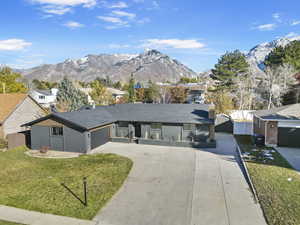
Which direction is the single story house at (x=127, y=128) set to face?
toward the camera

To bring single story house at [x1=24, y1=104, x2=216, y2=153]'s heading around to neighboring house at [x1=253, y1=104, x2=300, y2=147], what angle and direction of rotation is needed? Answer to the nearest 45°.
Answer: approximately 90° to its left

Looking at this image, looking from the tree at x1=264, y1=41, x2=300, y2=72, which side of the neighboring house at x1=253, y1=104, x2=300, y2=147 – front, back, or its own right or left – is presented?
back

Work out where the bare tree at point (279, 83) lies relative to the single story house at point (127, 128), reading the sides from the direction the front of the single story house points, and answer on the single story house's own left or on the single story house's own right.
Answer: on the single story house's own left

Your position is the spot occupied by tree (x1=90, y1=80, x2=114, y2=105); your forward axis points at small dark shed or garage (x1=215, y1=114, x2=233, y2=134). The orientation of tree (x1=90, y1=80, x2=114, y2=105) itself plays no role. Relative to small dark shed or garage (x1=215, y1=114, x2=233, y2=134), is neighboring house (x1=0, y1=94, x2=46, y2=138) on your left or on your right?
right

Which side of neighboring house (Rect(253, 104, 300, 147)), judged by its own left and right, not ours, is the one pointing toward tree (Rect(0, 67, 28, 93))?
right

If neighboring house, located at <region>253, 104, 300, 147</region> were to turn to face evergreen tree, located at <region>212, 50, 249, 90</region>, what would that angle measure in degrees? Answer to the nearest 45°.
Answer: approximately 180°

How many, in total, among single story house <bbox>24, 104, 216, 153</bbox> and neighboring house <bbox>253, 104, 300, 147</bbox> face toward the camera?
2

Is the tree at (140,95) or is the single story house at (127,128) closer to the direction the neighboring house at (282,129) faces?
the single story house
